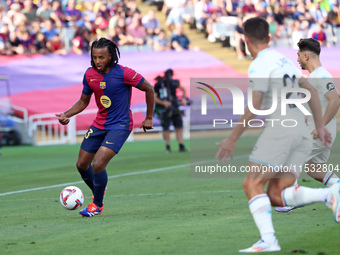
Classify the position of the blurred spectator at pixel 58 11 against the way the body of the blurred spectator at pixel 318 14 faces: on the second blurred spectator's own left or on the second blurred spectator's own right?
on the second blurred spectator's own right

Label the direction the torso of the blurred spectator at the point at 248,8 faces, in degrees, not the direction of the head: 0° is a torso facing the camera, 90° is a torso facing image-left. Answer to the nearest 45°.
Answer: approximately 0°

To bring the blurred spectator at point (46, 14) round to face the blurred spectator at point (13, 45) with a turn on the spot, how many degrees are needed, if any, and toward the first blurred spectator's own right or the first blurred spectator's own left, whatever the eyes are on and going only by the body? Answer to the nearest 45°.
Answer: approximately 45° to the first blurred spectator's own right

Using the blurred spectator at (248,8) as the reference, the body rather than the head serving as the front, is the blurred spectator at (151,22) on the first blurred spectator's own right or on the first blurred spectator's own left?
on the first blurred spectator's own right

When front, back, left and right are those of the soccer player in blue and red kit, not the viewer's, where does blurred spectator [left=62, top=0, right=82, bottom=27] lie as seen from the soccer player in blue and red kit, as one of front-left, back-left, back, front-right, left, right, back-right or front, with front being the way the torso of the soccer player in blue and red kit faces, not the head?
back-right

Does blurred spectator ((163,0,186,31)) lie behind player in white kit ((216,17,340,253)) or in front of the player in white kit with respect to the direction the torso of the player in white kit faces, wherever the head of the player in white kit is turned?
in front

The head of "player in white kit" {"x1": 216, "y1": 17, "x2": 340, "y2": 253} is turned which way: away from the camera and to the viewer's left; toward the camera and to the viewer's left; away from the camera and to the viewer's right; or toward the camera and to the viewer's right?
away from the camera and to the viewer's left

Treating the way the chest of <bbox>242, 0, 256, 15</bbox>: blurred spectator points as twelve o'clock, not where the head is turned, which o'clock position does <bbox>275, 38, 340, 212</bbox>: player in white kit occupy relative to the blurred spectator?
The player in white kit is roughly at 12 o'clock from the blurred spectator.
